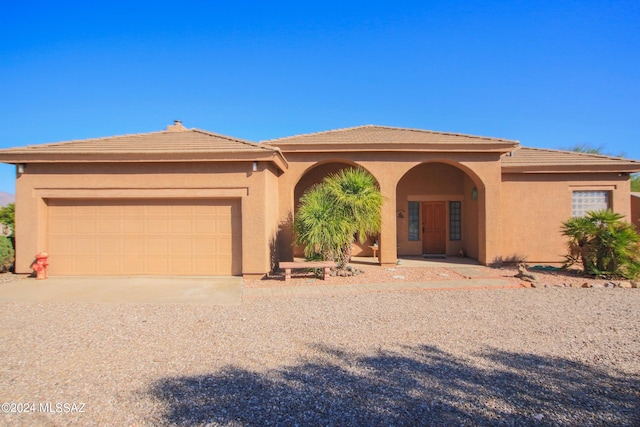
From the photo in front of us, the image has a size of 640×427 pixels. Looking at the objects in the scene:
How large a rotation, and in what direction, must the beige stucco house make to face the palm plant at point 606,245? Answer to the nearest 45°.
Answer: approximately 90° to its left

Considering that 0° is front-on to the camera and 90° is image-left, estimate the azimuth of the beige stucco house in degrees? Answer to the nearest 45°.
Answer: approximately 0°

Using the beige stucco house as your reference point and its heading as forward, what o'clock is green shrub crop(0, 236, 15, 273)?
The green shrub is roughly at 3 o'clock from the beige stucco house.
